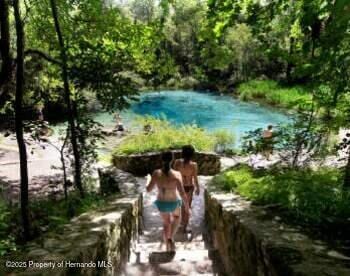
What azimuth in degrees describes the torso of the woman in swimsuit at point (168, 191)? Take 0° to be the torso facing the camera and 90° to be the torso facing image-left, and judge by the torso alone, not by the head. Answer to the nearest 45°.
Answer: approximately 180°

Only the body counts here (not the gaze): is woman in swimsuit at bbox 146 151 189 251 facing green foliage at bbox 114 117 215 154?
yes

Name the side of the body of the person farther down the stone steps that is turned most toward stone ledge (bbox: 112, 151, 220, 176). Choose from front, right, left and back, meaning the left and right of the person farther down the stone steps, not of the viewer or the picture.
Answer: front
